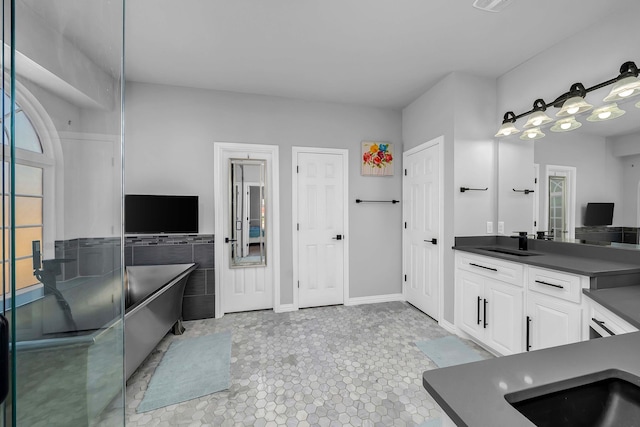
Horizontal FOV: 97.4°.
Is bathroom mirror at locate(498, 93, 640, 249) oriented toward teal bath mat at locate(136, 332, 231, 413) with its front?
yes

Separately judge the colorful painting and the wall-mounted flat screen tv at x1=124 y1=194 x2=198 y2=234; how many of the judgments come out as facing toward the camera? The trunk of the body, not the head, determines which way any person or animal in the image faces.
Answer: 2

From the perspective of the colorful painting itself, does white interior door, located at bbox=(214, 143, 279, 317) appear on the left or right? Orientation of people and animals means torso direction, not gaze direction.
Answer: on its right

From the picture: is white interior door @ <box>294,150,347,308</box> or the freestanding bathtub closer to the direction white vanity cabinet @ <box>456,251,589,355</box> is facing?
the freestanding bathtub

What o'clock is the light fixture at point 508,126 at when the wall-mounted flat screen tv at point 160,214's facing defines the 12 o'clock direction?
The light fixture is roughly at 10 o'clock from the wall-mounted flat screen tv.

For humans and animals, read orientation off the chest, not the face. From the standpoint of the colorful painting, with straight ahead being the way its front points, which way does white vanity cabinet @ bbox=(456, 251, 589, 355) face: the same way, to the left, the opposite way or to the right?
to the right

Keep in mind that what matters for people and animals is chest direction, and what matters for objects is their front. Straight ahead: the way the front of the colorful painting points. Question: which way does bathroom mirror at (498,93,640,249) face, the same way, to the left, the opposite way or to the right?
to the right

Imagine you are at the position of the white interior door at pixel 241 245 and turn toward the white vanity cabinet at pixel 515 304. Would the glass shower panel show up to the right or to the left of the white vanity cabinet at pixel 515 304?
right

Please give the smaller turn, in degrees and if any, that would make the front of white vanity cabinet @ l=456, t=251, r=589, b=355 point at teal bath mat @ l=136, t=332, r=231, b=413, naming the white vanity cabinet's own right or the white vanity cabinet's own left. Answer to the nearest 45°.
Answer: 0° — it already faces it

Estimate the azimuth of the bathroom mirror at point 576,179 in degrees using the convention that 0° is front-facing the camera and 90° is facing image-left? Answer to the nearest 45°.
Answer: approximately 45°
